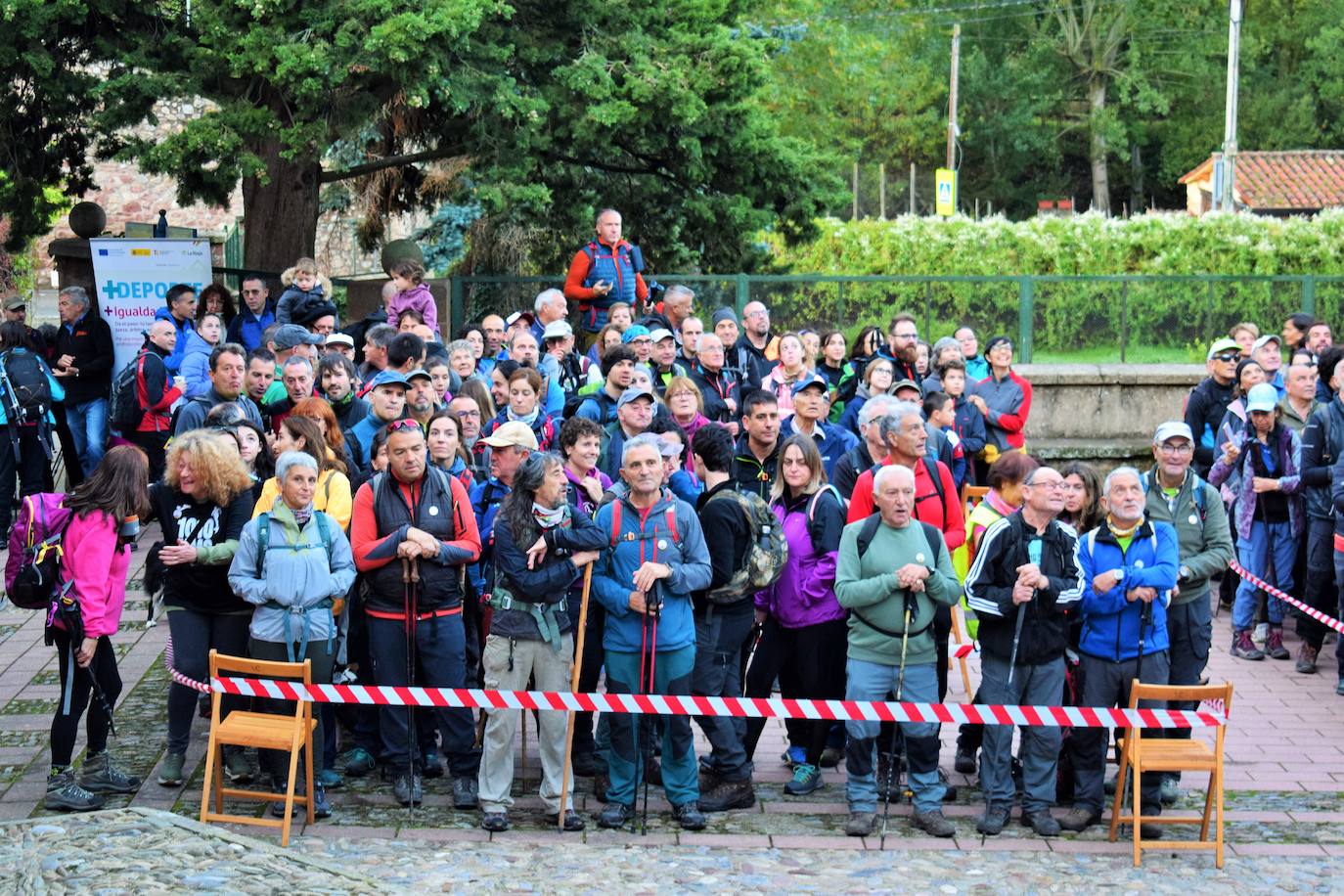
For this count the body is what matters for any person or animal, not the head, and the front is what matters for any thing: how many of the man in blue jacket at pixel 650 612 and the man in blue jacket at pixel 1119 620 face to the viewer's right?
0

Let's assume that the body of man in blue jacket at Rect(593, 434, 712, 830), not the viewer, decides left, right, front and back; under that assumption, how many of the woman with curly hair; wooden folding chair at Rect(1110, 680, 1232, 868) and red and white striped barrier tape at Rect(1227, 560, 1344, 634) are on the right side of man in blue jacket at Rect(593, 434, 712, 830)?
1

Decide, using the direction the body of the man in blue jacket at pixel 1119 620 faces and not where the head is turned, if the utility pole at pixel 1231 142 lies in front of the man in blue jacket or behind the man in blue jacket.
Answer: behind

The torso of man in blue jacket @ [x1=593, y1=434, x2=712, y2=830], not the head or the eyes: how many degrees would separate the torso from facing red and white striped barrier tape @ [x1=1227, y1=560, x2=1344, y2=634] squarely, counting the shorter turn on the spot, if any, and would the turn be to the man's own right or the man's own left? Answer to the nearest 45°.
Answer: approximately 135° to the man's own left

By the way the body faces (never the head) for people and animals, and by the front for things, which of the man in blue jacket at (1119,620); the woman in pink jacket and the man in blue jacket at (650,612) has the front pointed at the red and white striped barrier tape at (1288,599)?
the woman in pink jacket

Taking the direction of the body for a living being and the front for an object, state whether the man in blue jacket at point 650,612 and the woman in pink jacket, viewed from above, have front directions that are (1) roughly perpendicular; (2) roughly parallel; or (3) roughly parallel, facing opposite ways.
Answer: roughly perpendicular

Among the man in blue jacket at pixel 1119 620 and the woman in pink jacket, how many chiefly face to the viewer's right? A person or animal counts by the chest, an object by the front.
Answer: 1

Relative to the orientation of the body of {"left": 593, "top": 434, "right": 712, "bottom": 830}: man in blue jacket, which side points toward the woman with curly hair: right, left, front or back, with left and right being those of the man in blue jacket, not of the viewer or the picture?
right

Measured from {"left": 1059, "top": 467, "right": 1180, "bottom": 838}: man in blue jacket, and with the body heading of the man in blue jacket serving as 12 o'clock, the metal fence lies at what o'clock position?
The metal fence is roughly at 6 o'clock from the man in blue jacket.

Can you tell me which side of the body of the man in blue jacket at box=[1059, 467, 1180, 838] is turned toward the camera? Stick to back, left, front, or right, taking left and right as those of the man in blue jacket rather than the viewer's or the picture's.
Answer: front

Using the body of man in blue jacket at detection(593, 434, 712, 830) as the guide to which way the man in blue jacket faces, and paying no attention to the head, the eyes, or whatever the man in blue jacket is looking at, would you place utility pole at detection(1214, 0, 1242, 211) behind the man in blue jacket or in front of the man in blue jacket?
behind

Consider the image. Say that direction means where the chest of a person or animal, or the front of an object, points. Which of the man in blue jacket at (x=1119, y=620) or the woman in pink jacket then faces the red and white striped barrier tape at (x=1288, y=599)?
the woman in pink jacket

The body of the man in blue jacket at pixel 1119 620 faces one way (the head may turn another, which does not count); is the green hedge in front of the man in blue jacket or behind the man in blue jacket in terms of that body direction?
behind

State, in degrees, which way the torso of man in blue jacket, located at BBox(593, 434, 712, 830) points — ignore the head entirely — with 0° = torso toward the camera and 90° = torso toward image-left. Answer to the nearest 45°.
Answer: approximately 0°

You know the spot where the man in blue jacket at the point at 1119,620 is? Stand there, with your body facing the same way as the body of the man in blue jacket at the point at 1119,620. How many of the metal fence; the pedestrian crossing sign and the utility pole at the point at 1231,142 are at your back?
3

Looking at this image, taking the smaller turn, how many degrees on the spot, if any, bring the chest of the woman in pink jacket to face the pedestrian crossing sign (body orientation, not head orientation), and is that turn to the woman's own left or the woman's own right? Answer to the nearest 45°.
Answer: approximately 45° to the woman's own left

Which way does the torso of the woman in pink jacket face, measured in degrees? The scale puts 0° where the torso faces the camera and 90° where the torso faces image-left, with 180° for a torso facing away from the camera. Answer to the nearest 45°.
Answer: approximately 270°
